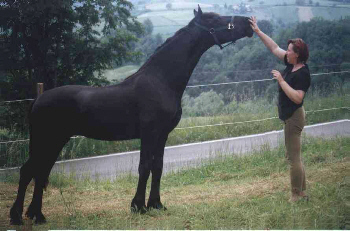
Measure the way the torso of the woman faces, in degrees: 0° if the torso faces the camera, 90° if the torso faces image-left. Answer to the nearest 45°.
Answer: approximately 90°

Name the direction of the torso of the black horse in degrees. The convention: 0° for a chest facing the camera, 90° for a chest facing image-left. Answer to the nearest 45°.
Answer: approximately 270°

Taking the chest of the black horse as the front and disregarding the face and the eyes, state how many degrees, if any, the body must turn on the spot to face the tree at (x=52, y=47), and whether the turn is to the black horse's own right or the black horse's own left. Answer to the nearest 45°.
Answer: approximately 90° to the black horse's own left

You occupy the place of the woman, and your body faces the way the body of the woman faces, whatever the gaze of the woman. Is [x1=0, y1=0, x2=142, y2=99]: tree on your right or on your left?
on your right
